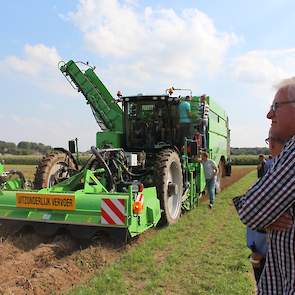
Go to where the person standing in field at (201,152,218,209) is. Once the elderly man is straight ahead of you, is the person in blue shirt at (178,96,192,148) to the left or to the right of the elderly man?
right

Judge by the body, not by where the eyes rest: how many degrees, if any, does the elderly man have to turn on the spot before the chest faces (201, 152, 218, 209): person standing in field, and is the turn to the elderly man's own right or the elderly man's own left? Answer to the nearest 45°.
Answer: approximately 90° to the elderly man's own right

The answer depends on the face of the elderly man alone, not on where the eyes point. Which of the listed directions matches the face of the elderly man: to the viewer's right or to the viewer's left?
to the viewer's left

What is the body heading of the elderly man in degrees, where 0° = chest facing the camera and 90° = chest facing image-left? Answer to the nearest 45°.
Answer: approximately 90°

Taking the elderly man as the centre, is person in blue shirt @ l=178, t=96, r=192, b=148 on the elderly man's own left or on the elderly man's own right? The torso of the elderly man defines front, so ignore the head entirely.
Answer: on the elderly man's own right
